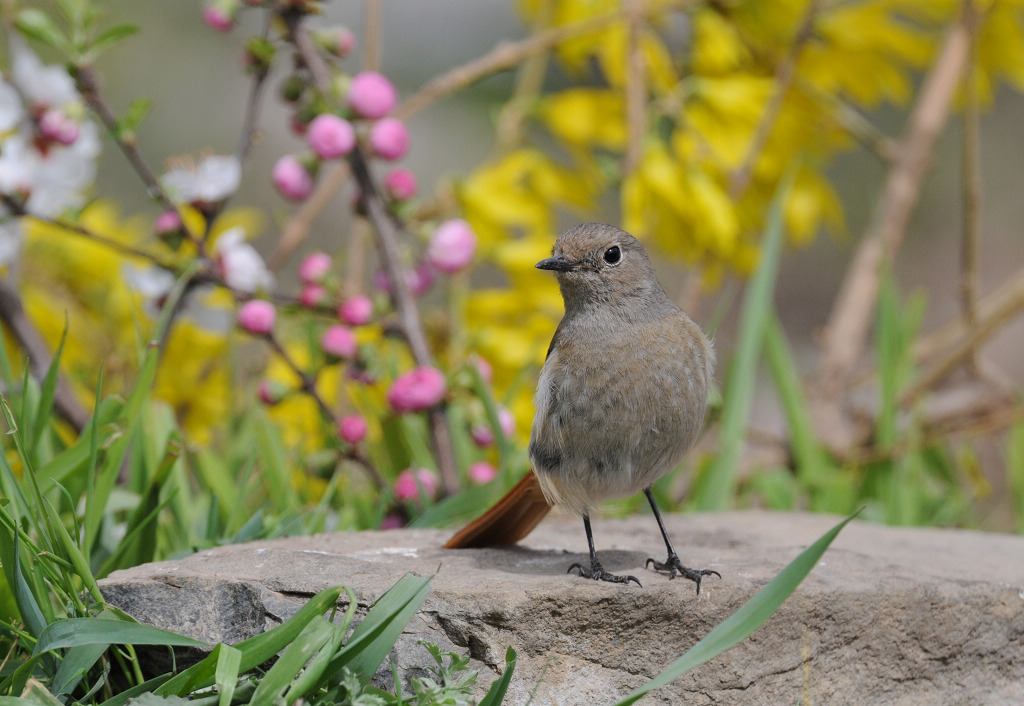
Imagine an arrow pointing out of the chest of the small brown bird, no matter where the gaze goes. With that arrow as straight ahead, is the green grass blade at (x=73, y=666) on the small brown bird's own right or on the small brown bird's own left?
on the small brown bird's own right

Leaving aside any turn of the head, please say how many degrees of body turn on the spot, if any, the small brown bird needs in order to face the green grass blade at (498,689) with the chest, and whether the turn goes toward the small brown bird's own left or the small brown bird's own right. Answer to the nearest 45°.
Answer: approximately 45° to the small brown bird's own right

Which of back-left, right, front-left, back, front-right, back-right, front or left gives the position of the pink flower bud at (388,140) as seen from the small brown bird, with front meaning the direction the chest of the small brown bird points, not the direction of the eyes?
back

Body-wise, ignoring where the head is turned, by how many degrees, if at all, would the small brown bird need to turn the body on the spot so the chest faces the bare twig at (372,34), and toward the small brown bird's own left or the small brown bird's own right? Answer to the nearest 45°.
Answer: approximately 180°

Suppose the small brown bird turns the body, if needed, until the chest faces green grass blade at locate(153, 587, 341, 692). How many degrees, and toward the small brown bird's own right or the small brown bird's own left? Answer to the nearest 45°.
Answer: approximately 90° to the small brown bird's own right

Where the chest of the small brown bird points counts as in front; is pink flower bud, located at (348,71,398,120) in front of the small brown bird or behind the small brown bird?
behind

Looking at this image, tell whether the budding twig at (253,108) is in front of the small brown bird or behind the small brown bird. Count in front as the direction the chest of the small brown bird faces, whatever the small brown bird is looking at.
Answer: behind

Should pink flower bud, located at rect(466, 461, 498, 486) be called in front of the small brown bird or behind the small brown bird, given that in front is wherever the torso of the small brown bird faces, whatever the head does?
behind

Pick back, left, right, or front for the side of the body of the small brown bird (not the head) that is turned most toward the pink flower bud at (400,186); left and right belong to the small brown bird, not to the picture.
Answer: back

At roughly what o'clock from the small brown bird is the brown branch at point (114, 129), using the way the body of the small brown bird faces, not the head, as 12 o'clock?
The brown branch is roughly at 5 o'clock from the small brown bird.
